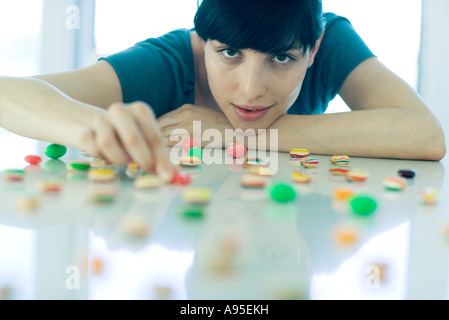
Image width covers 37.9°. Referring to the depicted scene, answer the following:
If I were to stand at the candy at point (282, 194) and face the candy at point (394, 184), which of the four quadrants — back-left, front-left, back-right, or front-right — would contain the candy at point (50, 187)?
back-left

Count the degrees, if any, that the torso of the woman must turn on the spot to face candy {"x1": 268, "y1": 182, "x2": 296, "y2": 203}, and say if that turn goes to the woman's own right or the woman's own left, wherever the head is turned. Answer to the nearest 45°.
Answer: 0° — they already face it

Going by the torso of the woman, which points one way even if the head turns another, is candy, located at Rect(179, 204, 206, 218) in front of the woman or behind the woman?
in front

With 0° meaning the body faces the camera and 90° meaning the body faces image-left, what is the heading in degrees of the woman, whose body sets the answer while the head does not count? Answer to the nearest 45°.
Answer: approximately 0°
